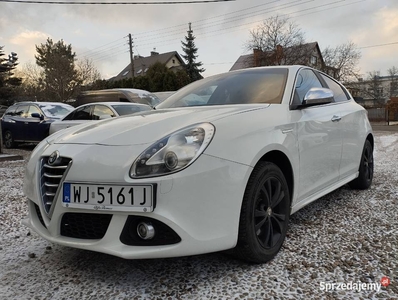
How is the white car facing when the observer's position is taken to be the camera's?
facing the viewer and to the left of the viewer

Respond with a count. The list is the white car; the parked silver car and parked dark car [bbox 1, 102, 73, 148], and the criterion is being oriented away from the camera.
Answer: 0

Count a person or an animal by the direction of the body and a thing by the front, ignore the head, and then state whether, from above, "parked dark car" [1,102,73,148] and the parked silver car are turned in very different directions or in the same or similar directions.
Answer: same or similar directions

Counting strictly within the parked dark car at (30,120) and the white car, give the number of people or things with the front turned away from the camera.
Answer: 0

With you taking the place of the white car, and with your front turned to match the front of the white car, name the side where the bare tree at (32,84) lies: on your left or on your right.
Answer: on your right

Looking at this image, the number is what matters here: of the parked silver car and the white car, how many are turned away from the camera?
0
